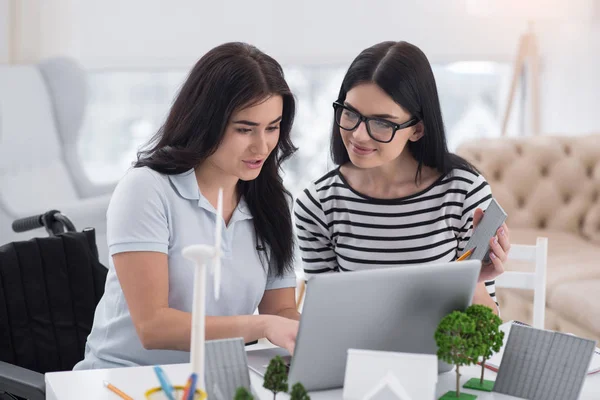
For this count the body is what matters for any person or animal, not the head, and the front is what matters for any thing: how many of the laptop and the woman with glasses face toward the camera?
1

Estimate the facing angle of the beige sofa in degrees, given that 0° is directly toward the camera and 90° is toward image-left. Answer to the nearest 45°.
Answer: approximately 45°

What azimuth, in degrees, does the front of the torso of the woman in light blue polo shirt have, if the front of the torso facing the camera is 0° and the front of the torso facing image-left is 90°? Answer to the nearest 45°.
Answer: approximately 315°

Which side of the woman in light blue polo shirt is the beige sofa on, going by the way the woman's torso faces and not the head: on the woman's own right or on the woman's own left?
on the woman's own left

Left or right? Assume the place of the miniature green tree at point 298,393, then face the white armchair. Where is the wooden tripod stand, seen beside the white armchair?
right

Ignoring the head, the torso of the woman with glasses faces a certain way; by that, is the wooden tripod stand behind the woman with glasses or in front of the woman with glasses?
behind

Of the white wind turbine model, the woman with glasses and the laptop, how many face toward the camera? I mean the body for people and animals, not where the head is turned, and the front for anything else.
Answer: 1

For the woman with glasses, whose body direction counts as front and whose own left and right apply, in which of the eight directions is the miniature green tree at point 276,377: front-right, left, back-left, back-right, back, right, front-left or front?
front

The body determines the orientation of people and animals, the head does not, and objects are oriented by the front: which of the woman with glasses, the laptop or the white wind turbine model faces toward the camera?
the woman with glasses

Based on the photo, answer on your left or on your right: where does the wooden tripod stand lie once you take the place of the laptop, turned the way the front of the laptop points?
on your right

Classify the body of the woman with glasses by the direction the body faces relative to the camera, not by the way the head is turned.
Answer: toward the camera
